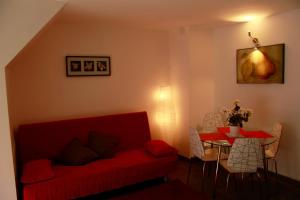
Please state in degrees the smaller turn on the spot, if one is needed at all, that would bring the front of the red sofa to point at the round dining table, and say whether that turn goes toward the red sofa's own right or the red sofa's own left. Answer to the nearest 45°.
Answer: approximately 45° to the red sofa's own left

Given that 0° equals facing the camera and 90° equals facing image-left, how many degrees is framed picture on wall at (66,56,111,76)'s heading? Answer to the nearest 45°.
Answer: approximately 0°

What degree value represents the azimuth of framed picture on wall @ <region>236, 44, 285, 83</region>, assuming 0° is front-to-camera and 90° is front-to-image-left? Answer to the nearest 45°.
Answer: approximately 45°

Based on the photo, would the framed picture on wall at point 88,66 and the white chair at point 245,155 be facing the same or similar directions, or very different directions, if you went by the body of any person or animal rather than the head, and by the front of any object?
very different directions

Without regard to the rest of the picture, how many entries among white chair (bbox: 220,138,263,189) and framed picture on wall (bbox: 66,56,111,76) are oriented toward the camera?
1
